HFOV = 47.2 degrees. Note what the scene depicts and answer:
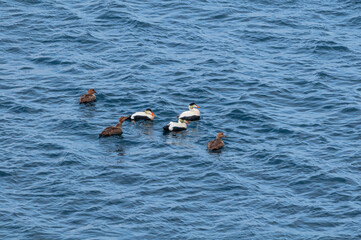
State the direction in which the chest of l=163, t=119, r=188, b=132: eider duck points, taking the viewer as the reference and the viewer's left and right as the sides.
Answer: facing to the right of the viewer

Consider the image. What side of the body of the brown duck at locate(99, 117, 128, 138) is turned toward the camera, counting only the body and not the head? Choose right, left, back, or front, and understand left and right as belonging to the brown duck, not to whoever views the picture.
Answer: right

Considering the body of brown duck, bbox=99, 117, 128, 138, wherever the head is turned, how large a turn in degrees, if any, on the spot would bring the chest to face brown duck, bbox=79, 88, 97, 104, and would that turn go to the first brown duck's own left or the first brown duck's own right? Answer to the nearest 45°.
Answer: approximately 90° to the first brown duck's own left

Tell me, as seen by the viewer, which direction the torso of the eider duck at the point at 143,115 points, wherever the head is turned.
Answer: to the viewer's right

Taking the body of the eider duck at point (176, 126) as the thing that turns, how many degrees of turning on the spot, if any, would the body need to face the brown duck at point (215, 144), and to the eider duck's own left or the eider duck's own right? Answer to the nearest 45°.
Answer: approximately 45° to the eider duck's own right

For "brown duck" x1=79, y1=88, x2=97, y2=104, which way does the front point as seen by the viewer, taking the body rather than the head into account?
to the viewer's right

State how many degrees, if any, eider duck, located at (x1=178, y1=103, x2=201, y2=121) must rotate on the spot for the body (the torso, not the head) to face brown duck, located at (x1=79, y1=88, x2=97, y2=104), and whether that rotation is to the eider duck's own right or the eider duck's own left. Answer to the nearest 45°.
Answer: approximately 180°

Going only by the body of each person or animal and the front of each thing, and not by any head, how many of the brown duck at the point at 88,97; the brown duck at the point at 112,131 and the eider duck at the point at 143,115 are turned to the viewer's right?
3

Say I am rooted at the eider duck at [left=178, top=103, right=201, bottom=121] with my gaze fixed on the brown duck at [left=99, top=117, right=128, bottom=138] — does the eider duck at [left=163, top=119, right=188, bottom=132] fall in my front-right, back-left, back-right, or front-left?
front-left

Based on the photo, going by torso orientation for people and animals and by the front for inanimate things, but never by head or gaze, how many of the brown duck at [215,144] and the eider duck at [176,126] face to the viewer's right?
2

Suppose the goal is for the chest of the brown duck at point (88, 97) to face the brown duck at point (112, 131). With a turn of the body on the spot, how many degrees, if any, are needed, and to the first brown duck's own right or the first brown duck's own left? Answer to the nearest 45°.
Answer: approximately 90° to the first brown duck's own right

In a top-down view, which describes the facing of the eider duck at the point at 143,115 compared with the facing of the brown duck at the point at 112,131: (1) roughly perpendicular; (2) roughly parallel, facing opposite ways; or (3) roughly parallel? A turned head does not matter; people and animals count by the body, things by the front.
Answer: roughly parallel

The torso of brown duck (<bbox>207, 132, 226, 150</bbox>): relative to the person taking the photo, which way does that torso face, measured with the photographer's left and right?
facing to the right of the viewer

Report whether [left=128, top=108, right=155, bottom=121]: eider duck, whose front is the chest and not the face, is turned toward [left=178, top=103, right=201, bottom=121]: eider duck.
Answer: yes

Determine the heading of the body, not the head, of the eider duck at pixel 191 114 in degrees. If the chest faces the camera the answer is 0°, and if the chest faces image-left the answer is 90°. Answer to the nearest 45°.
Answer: approximately 270°

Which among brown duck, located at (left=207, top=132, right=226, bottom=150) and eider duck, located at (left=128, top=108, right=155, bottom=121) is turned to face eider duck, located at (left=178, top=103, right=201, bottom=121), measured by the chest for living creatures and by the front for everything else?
eider duck, located at (left=128, top=108, right=155, bottom=121)
